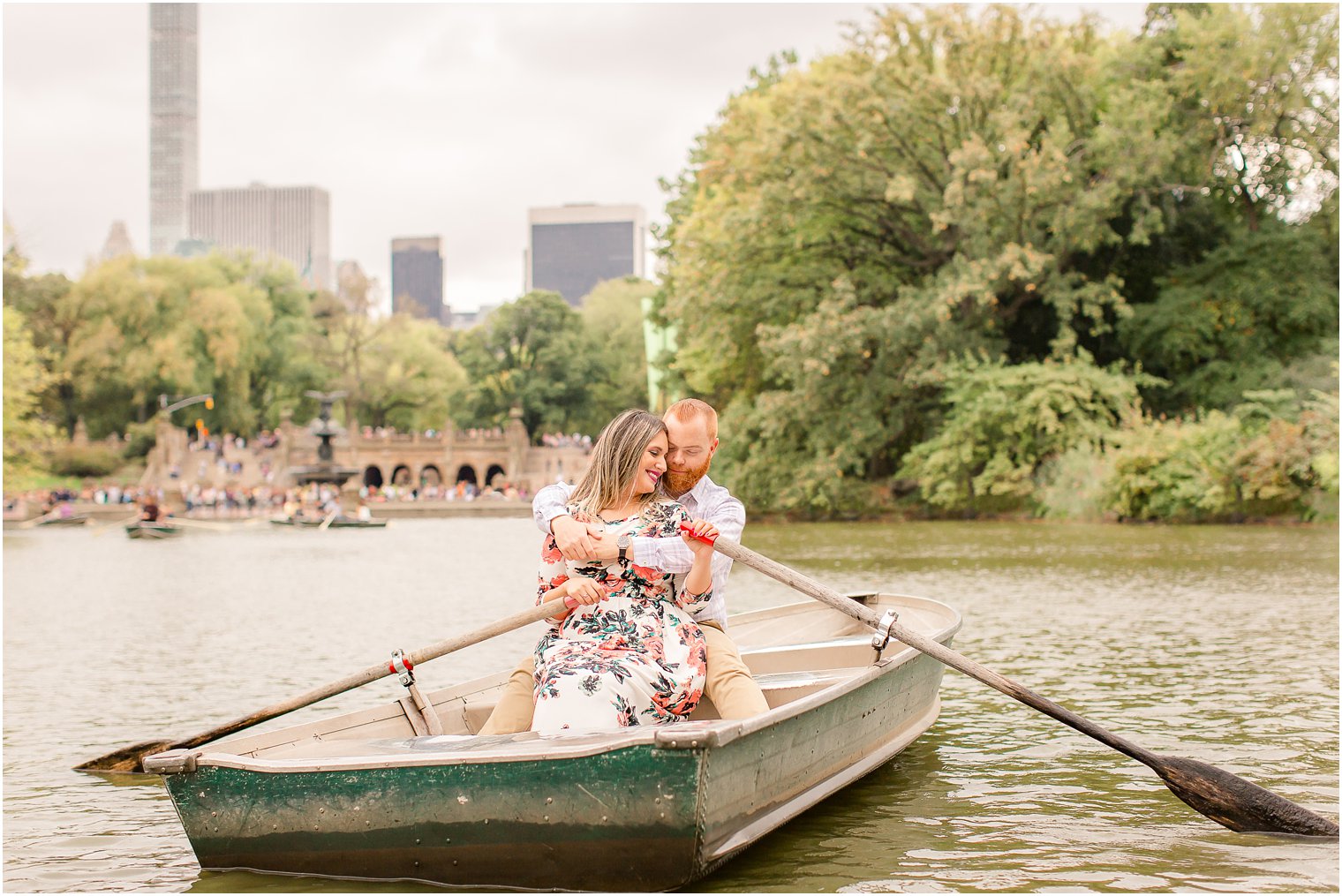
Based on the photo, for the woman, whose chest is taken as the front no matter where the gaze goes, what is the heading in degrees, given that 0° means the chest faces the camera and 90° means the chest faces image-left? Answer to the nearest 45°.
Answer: approximately 0°

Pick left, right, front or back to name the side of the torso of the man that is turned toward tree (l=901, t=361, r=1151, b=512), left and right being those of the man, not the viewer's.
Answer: back

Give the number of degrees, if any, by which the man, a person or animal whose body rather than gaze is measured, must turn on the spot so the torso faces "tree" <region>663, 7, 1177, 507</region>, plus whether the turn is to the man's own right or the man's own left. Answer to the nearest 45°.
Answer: approximately 180°

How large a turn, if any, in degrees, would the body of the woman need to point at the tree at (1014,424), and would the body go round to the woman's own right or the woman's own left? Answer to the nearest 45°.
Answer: approximately 180°

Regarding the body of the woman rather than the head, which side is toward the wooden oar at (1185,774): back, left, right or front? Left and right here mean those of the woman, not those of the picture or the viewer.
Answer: left

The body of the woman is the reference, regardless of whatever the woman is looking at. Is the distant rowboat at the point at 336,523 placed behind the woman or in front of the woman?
behind

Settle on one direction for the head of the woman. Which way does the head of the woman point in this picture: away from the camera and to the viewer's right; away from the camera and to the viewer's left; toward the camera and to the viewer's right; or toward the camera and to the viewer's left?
toward the camera and to the viewer's right

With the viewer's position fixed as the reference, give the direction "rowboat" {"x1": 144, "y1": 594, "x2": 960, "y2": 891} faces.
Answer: facing away from the viewer and to the right of the viewer

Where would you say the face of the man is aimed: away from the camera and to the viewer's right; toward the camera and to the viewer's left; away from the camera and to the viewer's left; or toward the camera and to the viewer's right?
toward the camera and to the viewer's left

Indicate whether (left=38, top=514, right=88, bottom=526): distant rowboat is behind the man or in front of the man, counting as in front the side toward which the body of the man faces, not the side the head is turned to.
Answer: behind
